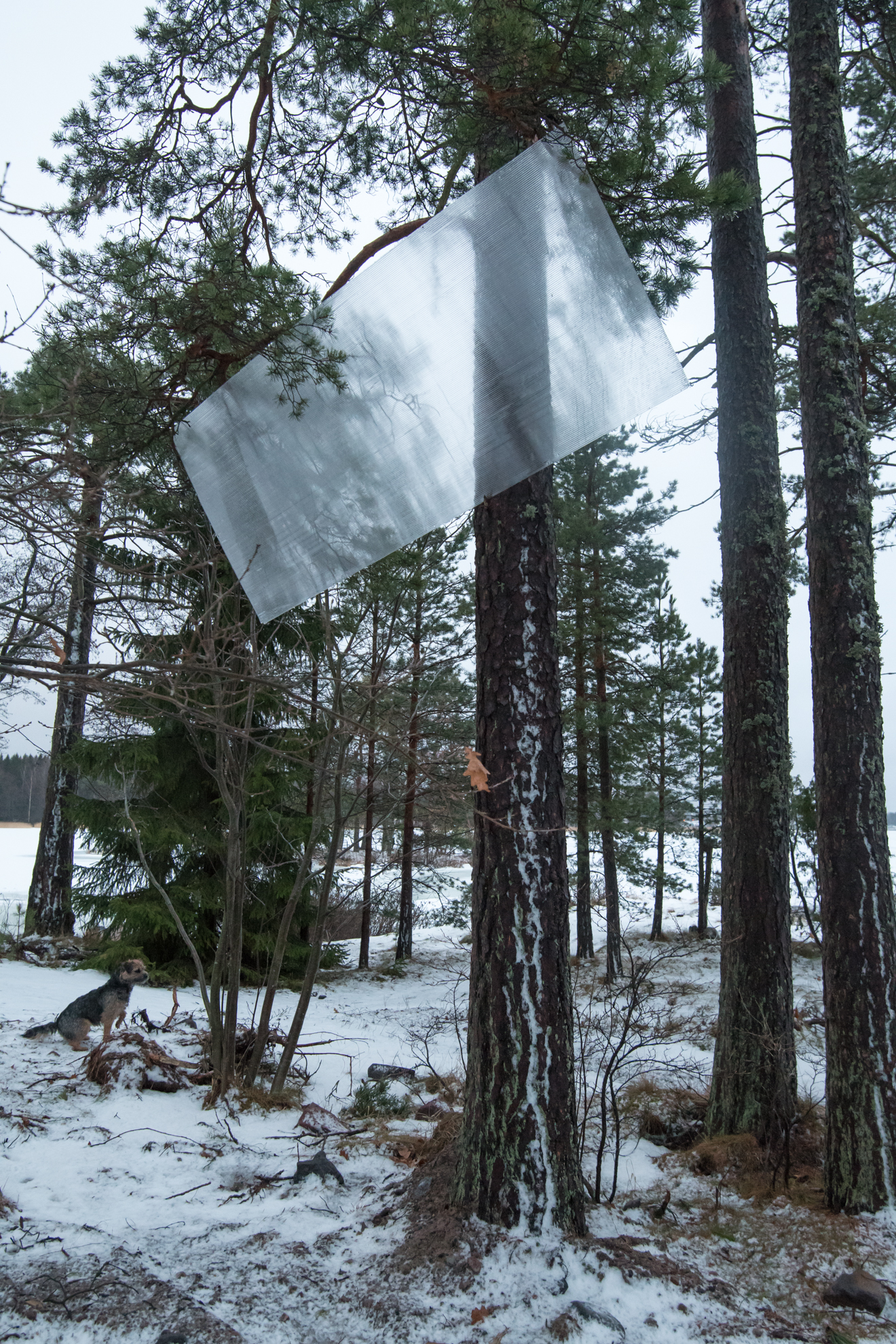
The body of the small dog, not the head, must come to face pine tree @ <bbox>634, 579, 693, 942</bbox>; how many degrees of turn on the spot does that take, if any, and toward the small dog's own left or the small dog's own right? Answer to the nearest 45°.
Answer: approximately 45° to the small dog's own left

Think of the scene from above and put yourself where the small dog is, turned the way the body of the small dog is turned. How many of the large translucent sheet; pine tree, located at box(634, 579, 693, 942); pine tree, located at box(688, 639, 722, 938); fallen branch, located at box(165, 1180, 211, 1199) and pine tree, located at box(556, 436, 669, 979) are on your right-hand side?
2

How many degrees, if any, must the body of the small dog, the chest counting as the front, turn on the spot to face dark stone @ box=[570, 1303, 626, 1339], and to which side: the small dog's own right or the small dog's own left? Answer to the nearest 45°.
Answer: approximately 45° to the small dog's own right

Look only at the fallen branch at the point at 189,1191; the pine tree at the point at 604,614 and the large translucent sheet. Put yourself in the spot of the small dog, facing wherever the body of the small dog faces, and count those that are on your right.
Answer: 2

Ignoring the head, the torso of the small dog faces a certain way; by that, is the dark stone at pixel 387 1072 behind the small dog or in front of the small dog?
in front

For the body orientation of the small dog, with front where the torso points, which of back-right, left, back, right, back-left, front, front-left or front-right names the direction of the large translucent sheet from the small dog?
right

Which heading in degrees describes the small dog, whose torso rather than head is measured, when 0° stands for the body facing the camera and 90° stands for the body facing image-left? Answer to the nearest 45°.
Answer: approximately 270°

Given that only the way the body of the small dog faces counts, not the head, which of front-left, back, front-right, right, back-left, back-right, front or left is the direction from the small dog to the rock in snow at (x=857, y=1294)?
front-right

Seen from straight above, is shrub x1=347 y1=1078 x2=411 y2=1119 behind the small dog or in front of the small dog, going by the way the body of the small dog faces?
in front

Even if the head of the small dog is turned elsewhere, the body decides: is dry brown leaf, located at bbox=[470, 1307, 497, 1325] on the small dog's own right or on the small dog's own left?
on the small dog's own right

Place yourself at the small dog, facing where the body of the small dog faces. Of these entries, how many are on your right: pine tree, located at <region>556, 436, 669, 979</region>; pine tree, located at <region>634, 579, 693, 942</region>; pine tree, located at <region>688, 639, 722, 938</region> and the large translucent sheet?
1

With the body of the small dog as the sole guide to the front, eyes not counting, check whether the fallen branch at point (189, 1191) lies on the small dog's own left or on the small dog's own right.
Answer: on the small dog's own right
